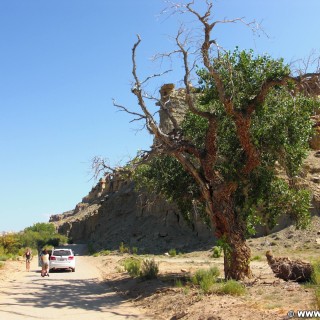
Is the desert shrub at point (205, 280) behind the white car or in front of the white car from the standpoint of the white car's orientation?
behind

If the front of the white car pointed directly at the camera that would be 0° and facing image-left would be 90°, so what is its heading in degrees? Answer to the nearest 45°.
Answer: approximately 180°

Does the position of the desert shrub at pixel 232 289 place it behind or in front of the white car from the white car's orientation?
behind
